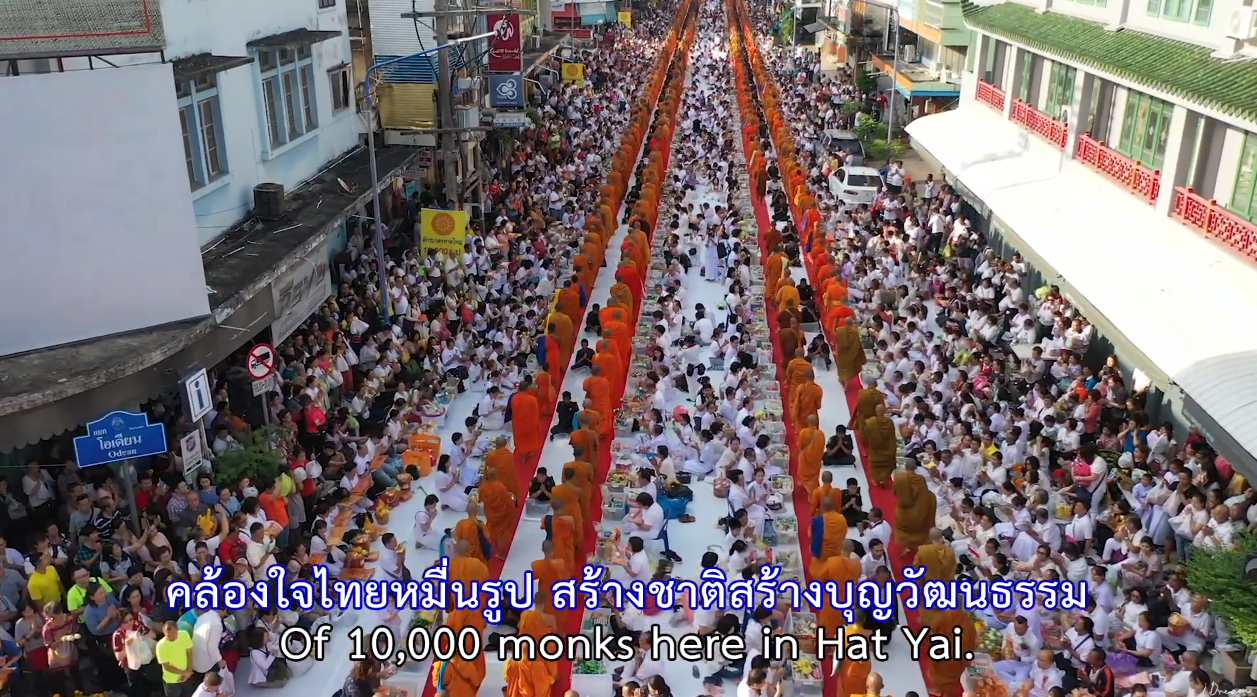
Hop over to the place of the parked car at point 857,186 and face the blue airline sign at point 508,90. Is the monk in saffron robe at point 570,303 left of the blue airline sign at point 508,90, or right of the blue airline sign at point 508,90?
left

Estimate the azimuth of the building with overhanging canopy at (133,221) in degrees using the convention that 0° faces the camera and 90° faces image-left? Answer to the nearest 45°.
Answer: approximately 315°

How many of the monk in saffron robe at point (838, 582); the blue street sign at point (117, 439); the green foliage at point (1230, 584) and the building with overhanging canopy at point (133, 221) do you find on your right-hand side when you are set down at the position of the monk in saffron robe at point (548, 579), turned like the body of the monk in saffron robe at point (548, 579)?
2

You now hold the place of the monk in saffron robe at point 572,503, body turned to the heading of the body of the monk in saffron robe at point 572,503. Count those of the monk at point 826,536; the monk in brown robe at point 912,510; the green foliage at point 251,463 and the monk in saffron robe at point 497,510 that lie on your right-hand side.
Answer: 2
